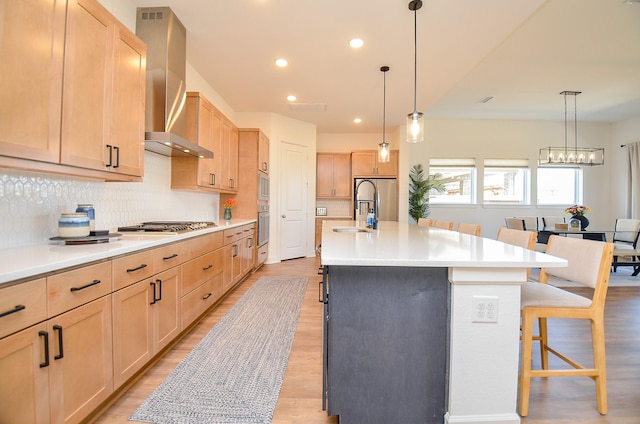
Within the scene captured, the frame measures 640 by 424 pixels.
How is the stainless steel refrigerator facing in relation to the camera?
toward the camera

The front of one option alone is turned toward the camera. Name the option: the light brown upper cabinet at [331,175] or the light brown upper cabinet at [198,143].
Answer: the light brown upper cabinet at [331,175]

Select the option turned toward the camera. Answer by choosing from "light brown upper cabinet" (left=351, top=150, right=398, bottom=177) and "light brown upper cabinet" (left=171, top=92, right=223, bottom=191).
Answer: "light brown upper cabinet" (left=351, top=150, right=398, bottom=177)

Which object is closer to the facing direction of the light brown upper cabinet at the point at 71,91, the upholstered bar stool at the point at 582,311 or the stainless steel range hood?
the upholstered bar stool

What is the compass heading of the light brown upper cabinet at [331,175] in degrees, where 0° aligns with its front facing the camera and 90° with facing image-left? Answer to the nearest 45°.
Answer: approximately 0°

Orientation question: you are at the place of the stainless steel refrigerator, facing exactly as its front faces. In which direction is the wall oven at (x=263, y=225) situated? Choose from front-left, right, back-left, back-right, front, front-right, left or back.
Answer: front-right

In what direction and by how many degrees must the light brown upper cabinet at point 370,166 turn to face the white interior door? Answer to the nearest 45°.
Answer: approximately 45° to its right

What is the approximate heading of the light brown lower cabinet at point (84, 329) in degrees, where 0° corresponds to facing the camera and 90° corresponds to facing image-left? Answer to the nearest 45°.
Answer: approximately 315°

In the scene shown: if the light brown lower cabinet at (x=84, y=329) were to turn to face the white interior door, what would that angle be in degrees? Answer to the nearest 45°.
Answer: approximately 90° to its left

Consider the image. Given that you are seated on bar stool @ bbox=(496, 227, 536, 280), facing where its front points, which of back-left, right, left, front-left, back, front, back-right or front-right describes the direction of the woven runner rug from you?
front

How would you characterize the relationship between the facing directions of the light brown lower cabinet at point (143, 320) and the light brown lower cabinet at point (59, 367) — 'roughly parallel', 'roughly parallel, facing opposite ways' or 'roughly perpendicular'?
roughly parallel

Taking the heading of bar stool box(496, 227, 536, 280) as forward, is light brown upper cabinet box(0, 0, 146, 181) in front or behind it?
in front

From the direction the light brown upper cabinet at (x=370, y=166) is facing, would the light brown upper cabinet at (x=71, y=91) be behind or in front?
in front

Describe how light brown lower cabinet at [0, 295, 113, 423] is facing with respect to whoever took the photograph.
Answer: facing the viewer and to the right of the viewer

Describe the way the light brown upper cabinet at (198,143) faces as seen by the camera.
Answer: facing to the right of the viewer

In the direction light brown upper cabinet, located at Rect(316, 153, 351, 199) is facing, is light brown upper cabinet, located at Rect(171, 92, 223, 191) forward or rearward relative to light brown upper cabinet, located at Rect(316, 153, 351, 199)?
forward

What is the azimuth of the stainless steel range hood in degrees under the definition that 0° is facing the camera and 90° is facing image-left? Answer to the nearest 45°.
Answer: approximately 315°

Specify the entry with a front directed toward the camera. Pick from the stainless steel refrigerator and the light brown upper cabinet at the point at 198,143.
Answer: the stainless steel refrigerator

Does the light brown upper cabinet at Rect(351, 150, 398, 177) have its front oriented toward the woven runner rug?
yes
